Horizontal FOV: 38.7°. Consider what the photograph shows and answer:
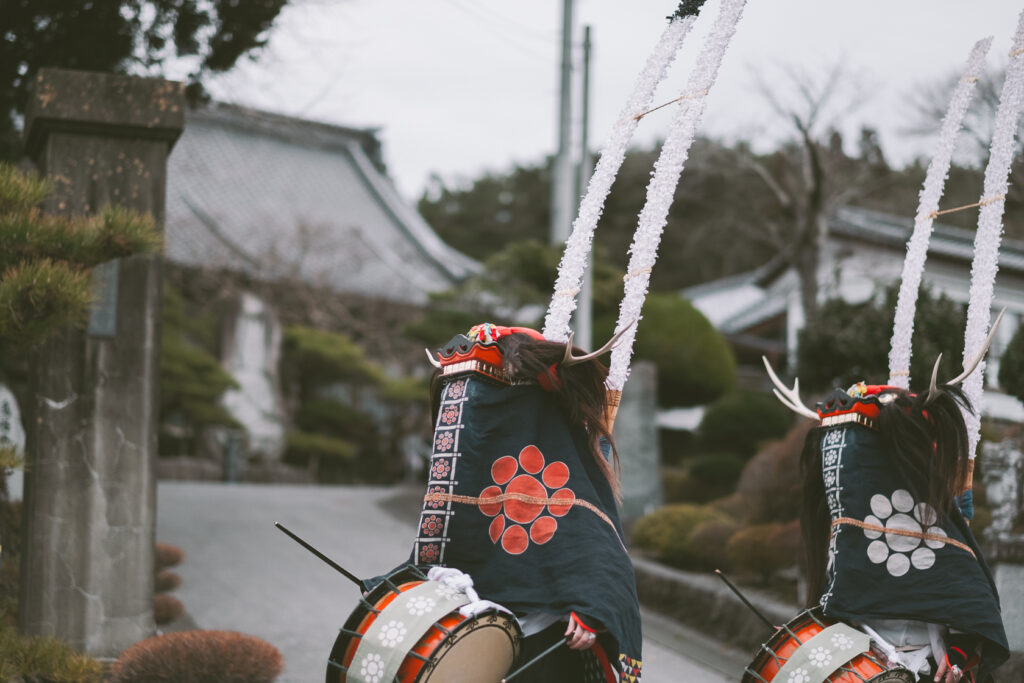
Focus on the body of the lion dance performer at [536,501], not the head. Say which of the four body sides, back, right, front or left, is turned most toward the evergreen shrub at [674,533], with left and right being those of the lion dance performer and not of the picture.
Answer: right

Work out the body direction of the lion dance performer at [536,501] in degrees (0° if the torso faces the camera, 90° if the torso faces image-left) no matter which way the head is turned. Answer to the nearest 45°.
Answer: approximately 90°

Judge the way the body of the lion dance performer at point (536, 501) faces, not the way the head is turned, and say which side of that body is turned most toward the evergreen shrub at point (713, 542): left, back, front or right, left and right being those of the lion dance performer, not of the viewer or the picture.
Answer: right

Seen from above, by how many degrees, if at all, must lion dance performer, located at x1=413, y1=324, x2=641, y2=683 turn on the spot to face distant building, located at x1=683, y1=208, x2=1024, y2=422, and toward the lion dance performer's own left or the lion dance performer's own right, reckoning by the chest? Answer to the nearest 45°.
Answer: approximately 90° to the lion dance performer's own right

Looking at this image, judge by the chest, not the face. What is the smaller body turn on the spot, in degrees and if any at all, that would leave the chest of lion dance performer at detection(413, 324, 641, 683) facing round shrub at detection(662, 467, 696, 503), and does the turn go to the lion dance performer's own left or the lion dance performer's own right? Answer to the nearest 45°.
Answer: approximately 90° to the lion dance performer's own right

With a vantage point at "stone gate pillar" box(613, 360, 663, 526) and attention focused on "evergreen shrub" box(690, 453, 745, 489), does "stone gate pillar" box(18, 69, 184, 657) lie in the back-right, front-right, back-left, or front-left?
back-right
